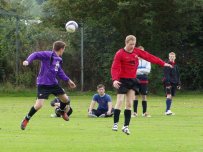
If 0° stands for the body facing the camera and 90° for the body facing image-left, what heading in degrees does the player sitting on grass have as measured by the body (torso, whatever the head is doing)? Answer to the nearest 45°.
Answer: approximately 0°
